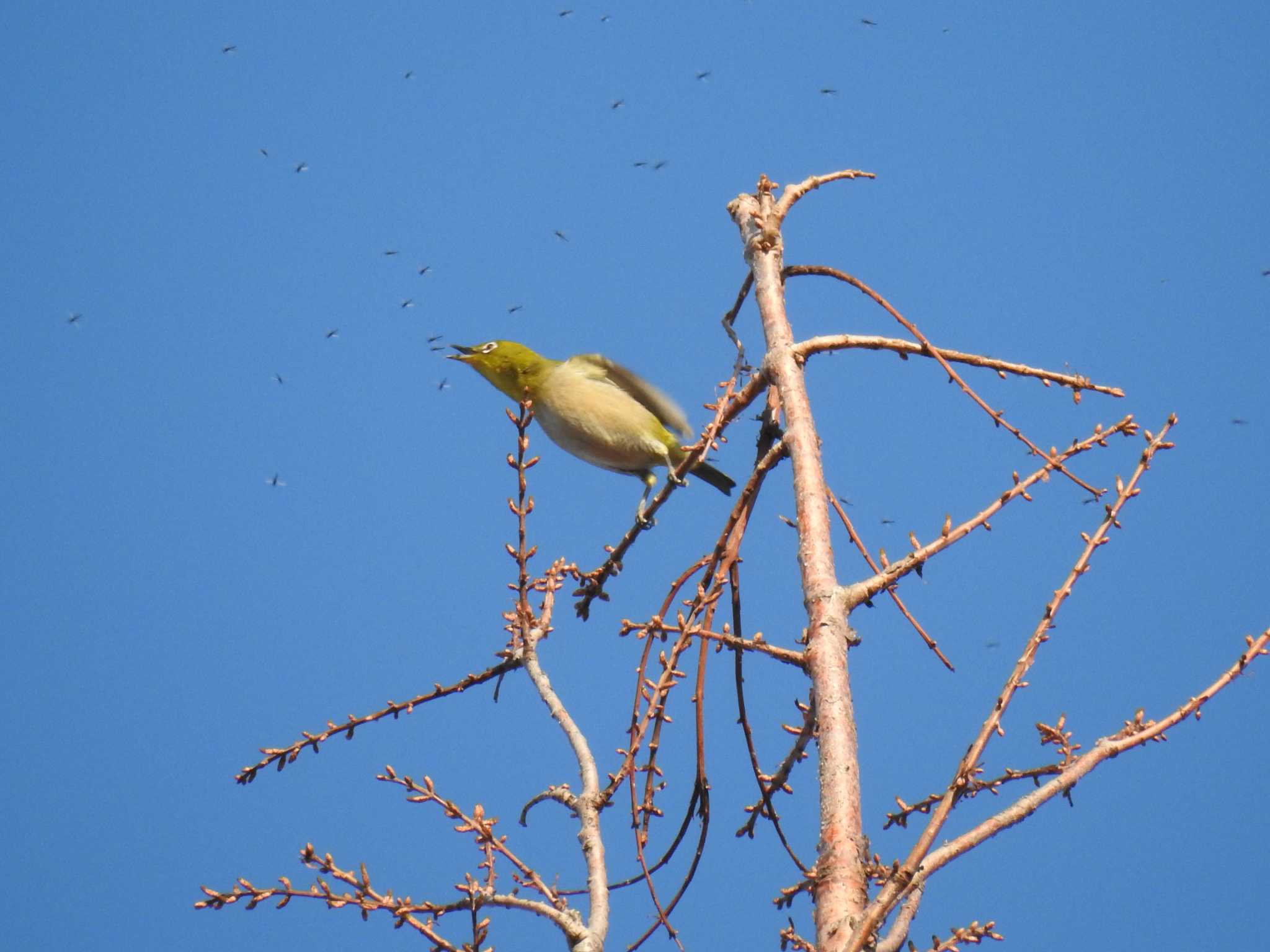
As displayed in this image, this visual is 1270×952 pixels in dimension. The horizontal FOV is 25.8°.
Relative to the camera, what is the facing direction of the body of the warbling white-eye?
to the viewer's left
